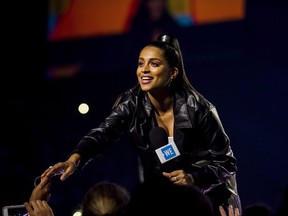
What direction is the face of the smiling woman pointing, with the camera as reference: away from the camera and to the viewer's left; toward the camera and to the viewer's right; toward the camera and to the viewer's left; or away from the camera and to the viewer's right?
toward the camera and to the viewer's left

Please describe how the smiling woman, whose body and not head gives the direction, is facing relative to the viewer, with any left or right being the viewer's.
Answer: facing the viewer and to the left of the viewer
